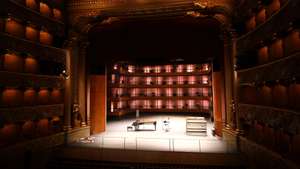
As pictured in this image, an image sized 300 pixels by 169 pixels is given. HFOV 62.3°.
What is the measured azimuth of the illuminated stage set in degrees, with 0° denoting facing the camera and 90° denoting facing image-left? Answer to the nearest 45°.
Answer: approximately 0°

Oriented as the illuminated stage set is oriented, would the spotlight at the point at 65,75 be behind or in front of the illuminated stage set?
in front
